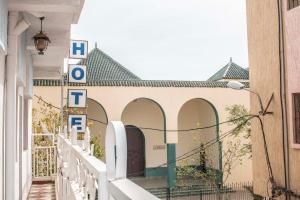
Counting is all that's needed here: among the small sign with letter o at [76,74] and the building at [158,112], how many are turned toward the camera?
2

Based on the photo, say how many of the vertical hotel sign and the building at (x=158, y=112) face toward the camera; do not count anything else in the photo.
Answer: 2

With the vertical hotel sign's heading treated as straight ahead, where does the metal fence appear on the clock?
The metal fence is roughly at 7 o'clock from the vertical hotel sign.

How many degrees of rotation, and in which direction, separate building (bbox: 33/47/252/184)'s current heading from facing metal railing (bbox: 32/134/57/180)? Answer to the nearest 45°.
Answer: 0° — it already faces it

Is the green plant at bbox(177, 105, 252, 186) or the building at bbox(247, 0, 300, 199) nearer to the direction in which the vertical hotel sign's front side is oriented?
the building

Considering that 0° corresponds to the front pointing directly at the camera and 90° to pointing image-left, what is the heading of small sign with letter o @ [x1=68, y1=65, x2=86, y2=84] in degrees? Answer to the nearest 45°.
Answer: approximately 0°

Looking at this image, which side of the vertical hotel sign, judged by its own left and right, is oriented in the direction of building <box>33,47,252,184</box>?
back

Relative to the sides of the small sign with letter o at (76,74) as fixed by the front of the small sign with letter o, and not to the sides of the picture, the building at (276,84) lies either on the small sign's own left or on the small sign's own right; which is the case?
on the small sign's own left
